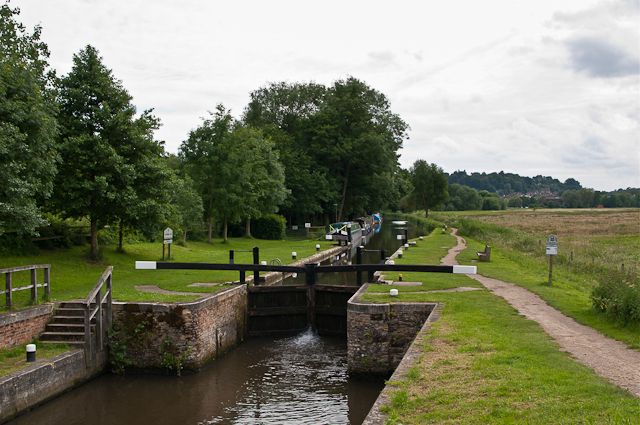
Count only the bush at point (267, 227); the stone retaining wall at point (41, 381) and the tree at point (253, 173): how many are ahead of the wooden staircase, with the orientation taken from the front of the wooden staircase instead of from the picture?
1

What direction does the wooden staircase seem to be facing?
toward the camera

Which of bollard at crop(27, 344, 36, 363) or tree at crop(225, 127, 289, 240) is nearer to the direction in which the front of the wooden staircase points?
the bollard

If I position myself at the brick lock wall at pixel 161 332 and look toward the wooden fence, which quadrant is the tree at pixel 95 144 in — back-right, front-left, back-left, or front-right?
front-right

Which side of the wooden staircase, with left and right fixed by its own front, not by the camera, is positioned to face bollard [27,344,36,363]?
front

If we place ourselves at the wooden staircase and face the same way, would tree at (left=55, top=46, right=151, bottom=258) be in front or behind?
behind

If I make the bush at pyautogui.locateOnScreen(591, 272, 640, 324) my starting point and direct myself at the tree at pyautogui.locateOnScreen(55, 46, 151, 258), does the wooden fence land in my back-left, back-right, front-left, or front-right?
front-left

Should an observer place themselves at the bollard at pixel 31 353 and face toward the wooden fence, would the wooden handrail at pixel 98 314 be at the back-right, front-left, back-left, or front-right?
front-right

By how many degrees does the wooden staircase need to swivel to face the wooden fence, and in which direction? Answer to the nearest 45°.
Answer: approximately 135° to its right

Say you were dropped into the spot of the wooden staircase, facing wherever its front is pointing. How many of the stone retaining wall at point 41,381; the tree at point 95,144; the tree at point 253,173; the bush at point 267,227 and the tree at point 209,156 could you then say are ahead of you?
1

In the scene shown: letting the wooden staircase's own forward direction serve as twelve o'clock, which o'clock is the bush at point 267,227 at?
The bush is roughly at 7 o'clock from the wooden staircase.

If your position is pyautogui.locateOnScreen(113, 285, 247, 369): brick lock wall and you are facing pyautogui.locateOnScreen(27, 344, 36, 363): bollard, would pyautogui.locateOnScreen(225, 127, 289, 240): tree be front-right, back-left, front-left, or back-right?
back-right

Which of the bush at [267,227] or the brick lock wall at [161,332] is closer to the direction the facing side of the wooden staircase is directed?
the brick lock wall
